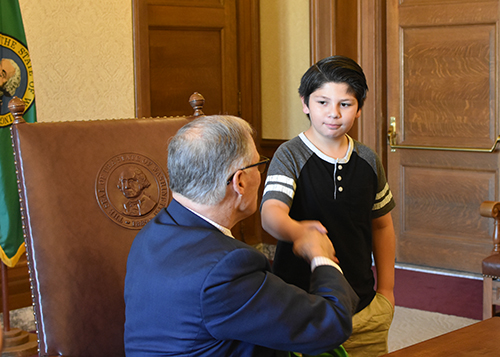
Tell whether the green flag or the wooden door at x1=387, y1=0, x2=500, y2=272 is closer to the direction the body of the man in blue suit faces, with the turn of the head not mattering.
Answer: the wooden door

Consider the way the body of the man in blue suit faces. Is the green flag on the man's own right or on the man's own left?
on the man's own left

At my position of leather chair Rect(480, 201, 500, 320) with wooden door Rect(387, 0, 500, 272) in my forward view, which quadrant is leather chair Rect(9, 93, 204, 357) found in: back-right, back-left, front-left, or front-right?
back-left

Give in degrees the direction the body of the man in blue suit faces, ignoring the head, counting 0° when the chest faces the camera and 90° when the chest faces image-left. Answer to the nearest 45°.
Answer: approximately 225°

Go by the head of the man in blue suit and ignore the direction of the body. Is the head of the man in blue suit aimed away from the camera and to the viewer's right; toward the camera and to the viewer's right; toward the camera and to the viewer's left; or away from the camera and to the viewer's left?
away from the camera and to the viewer's right

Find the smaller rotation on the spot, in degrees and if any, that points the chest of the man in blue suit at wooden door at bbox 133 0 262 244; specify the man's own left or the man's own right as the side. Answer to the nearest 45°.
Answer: approximately 45° to the man's own left

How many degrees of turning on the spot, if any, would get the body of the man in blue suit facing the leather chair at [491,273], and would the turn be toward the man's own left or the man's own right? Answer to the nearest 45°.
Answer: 0° — they already face it
